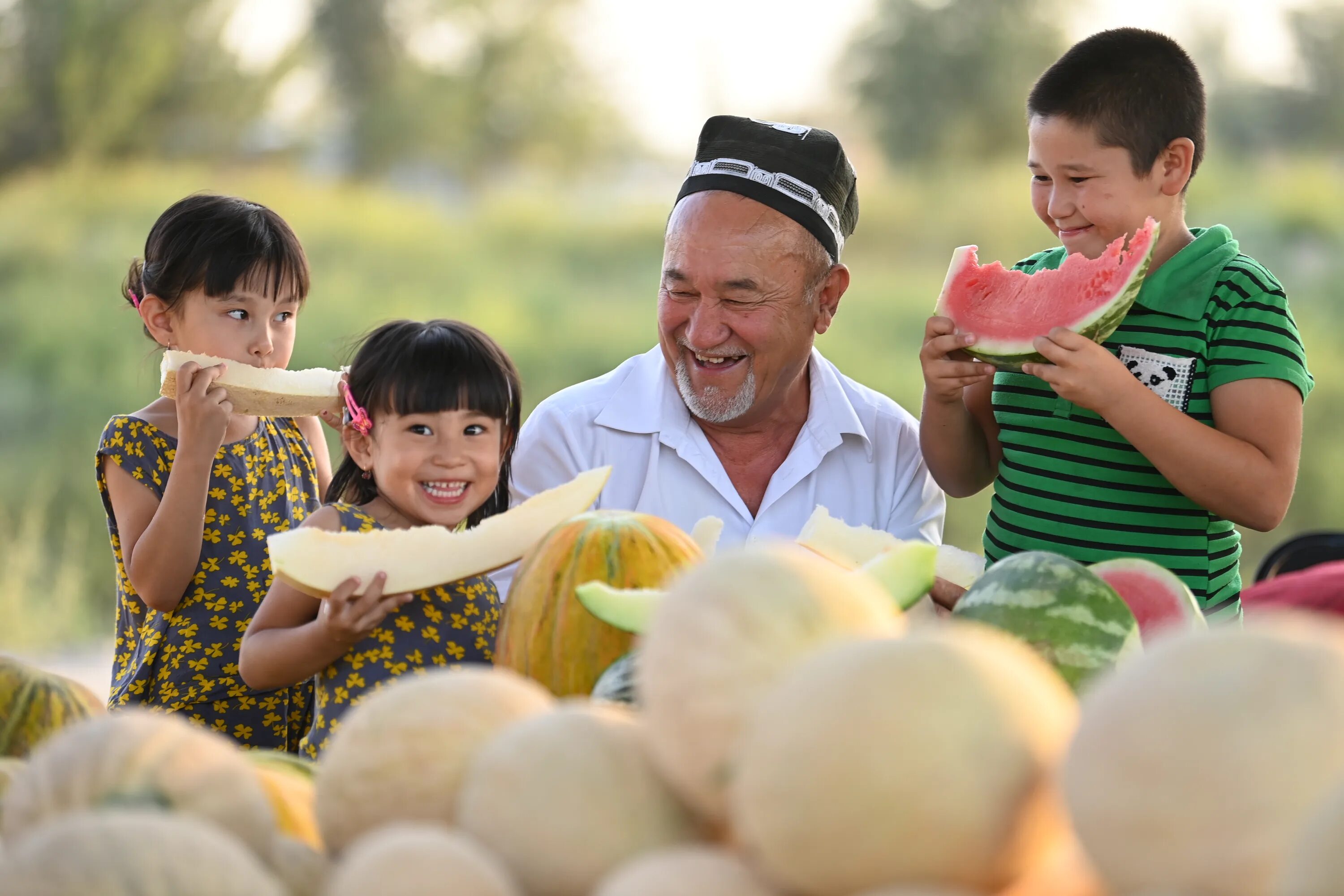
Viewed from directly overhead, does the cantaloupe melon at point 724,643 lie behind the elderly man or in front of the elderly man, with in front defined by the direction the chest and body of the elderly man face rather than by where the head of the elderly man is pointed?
in front

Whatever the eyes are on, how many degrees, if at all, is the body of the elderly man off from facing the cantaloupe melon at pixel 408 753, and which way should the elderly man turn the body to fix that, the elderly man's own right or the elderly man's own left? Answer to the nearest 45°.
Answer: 0° — they already face it

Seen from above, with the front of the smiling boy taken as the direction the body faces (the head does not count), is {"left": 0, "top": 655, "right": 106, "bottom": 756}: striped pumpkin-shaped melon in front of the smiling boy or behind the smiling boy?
in front

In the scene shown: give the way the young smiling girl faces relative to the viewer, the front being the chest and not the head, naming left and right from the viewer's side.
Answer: facing the viewer and to the right of the viewer

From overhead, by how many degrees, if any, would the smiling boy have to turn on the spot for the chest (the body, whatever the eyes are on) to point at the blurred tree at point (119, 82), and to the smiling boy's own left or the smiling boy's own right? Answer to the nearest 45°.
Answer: approximately 90° to the smiling boy's own right

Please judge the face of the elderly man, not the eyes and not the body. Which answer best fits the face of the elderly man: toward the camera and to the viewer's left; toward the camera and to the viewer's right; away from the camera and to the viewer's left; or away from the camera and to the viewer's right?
toward the camera and to the viewer's left

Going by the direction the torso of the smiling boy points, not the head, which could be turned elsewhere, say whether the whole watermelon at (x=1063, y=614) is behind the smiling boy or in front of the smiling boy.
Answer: in front

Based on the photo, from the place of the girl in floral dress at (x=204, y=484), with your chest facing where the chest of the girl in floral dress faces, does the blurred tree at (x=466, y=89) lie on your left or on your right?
on your left
